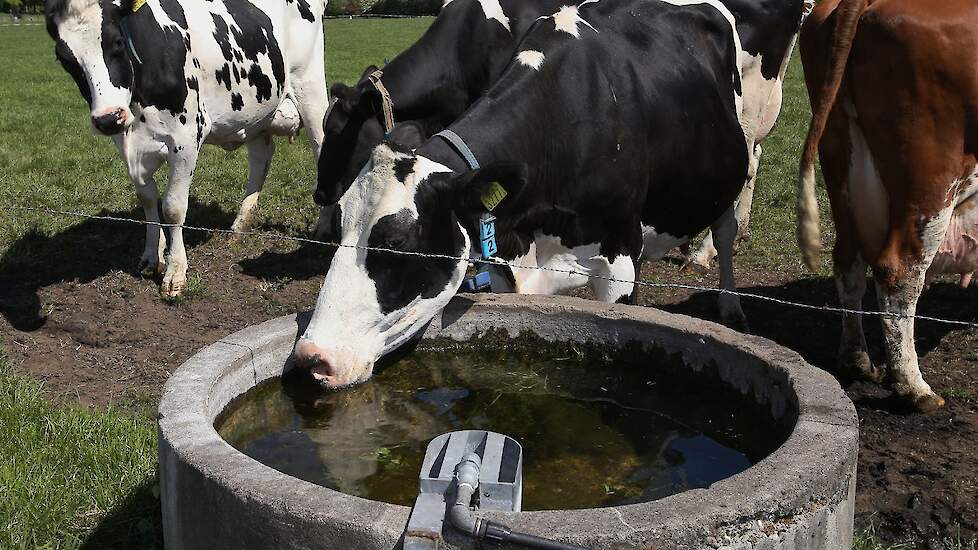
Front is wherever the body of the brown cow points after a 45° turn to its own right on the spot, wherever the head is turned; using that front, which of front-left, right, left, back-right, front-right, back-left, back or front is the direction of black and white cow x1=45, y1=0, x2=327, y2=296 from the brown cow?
back

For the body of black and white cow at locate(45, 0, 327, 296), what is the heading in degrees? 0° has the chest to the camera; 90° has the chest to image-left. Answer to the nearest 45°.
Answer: approximately 45°

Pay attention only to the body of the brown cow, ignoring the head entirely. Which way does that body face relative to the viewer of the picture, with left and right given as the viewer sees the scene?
facing away from the viewer and to the right of the viewer

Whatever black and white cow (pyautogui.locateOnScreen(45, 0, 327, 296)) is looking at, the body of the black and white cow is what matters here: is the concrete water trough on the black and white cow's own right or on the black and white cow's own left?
on the black and white cow's own left

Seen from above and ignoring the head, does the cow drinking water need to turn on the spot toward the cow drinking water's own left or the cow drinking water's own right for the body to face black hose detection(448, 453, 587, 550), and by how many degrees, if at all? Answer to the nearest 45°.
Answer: approximately 45° to the cow drinking water's own left

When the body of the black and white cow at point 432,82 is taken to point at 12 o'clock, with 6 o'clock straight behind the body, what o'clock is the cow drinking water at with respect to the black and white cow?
The cow drinking water is roughly at 10 o'clock from the black and white cow.

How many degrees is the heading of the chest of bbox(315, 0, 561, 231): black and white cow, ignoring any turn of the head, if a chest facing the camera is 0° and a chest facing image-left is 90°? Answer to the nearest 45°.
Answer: approximately 45°

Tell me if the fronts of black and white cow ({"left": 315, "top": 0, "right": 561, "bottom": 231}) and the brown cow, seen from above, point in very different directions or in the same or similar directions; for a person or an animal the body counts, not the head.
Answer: very different directions

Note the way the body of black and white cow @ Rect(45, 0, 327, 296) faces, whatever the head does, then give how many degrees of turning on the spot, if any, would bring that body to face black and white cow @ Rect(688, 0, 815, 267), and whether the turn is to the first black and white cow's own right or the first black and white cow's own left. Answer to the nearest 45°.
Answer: approximately 135° to the first black and white cow's own left

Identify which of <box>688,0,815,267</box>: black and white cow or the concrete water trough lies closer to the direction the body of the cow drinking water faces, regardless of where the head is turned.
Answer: the concrete water trough
